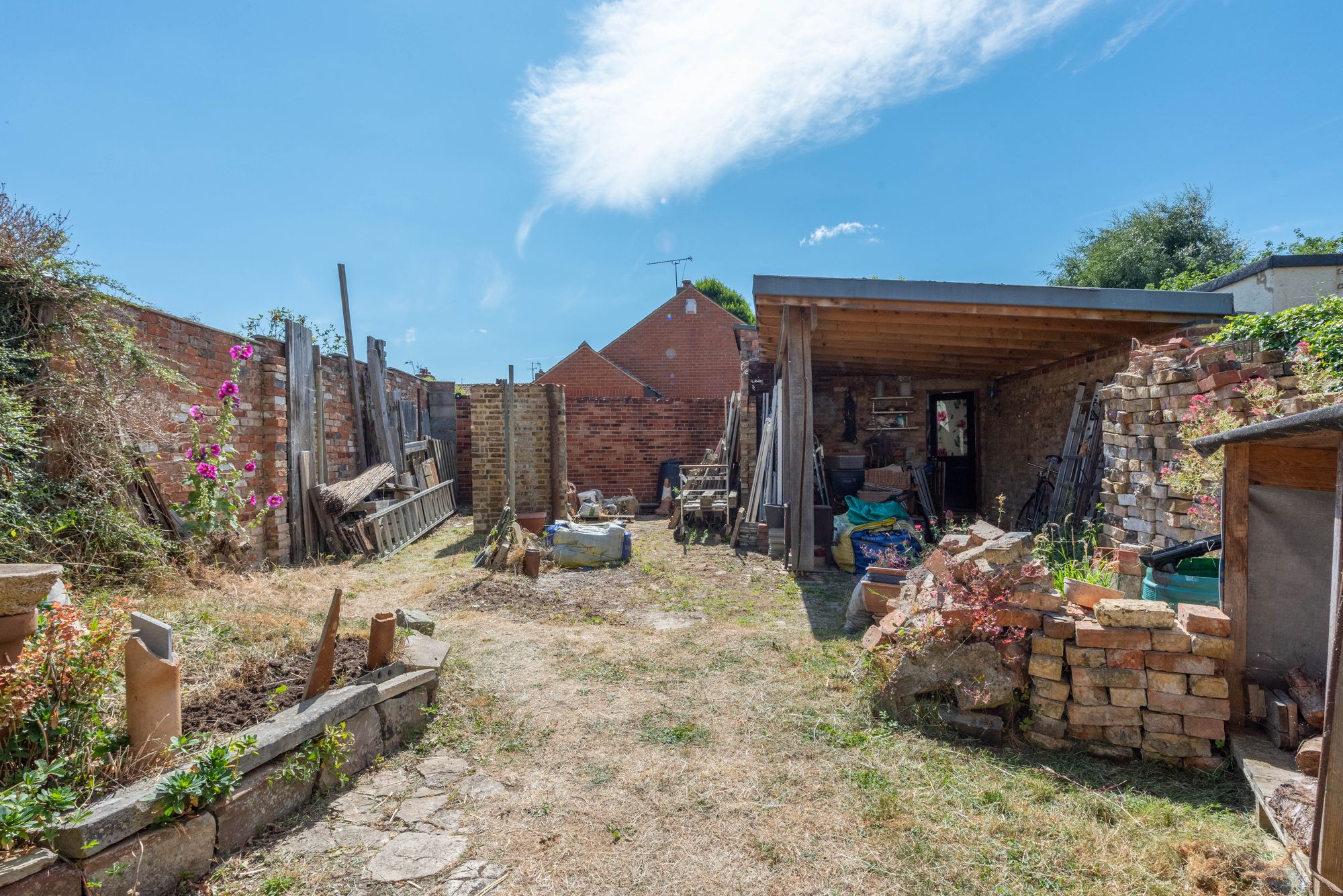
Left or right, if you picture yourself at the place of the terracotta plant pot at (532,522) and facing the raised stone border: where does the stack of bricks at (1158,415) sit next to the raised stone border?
left

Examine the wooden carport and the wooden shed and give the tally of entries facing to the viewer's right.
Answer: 0

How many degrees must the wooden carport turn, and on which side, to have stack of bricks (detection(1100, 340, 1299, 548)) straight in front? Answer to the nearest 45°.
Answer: approximately 45° to its left

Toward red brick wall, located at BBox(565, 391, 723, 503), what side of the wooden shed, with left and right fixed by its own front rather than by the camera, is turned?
right

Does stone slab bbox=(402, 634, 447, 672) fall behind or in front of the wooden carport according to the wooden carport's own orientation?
in front

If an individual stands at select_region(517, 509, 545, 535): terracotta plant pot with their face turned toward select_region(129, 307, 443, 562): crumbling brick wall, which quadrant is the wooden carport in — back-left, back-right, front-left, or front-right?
back-left

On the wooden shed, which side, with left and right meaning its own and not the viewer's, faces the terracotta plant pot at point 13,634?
front

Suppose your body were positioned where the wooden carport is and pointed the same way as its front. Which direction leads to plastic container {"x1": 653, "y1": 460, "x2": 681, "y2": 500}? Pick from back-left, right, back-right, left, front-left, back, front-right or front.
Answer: back-right

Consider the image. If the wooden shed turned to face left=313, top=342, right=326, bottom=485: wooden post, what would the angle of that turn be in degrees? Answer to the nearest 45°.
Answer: approximately 45° to its right

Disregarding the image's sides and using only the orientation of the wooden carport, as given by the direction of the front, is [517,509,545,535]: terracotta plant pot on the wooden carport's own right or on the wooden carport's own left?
on the wooden carport's own right

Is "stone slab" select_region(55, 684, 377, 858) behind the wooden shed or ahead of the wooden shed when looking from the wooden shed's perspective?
ahead

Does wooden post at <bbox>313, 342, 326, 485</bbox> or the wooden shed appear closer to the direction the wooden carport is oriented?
the wooden shed

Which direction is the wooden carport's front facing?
toward the camera

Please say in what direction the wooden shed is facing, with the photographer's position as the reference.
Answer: facing the viewer and to the left of the viewer

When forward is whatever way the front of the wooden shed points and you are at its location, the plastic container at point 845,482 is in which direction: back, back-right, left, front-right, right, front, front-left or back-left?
right

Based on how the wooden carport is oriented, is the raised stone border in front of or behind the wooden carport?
in front

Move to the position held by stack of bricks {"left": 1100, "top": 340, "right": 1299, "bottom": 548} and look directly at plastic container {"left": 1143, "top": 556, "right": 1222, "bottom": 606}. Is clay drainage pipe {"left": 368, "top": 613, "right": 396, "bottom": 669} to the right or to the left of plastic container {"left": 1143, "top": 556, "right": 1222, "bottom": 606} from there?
right
